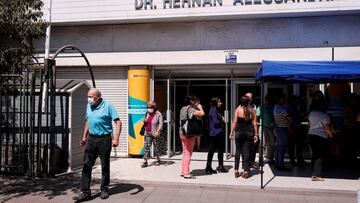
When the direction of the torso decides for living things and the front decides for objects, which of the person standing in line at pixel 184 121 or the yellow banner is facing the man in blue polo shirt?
the yellow banner

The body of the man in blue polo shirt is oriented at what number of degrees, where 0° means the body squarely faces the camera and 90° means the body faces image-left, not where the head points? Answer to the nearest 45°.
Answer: approximately 45°

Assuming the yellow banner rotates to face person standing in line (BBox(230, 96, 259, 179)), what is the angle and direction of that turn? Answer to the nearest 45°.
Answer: approximately 45° to its left

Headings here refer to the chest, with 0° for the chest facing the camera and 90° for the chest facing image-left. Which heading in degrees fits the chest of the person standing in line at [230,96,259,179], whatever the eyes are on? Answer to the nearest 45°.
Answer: approximately 180°

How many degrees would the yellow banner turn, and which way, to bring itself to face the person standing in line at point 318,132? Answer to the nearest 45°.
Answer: approximately 45° to its left
